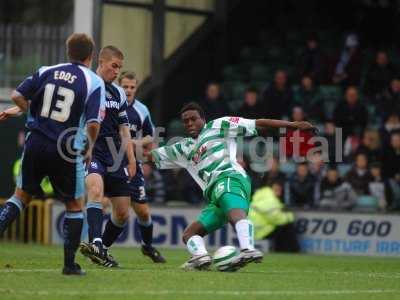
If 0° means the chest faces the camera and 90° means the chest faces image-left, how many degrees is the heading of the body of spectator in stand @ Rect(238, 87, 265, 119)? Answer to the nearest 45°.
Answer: approximately 0°

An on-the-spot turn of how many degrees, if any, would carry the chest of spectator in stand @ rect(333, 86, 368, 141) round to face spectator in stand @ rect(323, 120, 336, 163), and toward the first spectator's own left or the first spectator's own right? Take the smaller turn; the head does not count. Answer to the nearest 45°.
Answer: approximately 45° to the first spectator's own right

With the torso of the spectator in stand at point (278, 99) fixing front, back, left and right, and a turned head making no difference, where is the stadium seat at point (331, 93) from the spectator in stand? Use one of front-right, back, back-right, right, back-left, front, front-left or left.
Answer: back-left

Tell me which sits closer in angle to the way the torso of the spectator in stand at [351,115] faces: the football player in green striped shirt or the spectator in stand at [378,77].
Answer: the football player in green striped shirt
